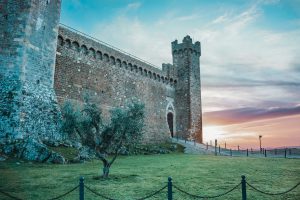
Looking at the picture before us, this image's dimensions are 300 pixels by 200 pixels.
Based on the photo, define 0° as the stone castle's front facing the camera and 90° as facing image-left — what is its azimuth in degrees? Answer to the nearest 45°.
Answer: approximately 315°

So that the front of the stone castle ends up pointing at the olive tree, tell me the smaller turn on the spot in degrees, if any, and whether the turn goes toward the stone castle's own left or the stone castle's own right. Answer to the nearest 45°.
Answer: approximately 45° to the stone castle's own right
